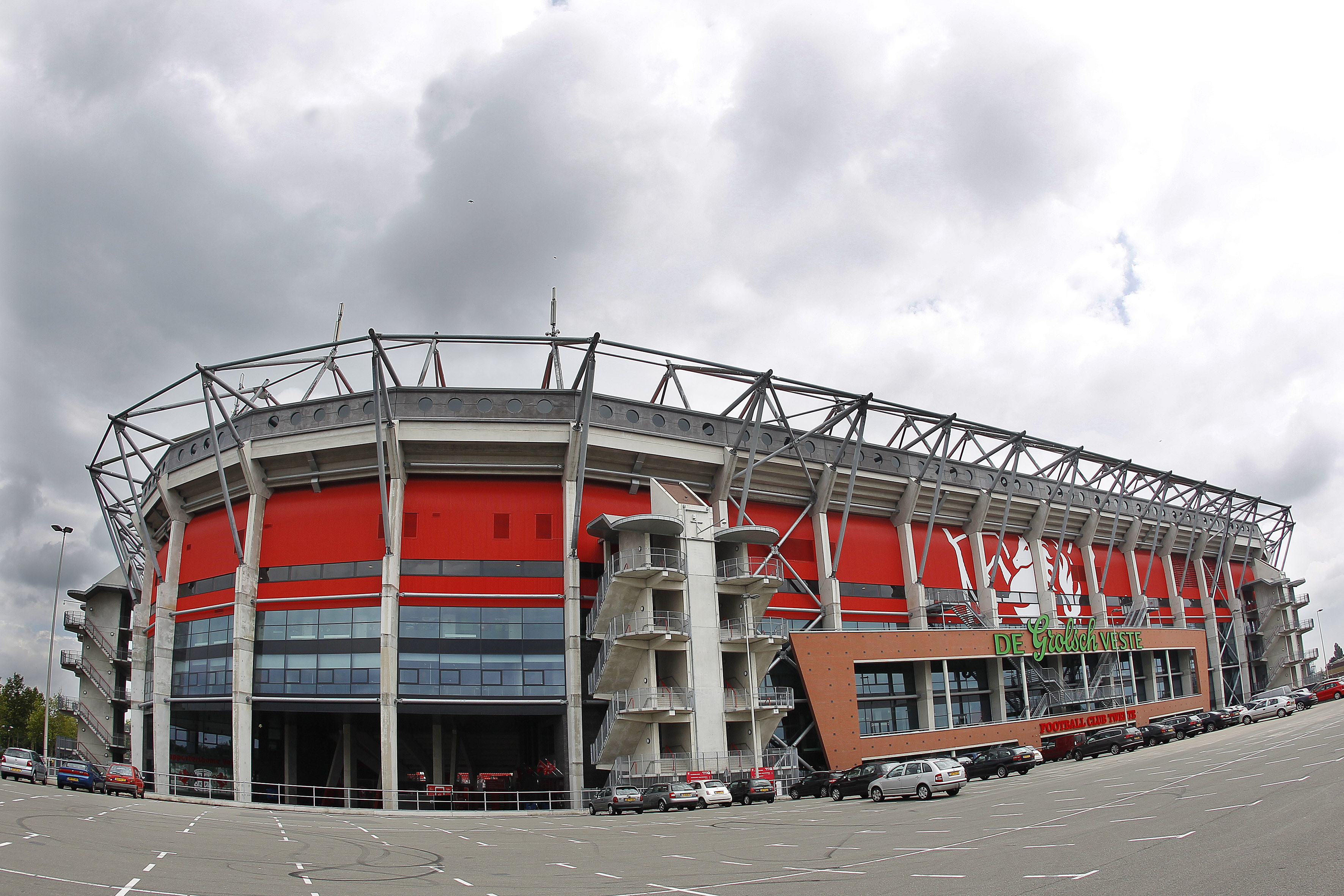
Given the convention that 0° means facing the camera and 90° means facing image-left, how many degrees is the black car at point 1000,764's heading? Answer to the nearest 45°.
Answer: approximately 135°

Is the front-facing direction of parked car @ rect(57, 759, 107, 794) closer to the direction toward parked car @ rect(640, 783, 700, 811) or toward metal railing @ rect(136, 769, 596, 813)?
the metal railing

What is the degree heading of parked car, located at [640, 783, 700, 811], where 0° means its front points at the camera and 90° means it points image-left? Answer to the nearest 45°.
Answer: approximately 135°

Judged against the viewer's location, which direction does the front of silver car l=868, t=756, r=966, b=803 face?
facing away from the viewer and to the left of the viewer

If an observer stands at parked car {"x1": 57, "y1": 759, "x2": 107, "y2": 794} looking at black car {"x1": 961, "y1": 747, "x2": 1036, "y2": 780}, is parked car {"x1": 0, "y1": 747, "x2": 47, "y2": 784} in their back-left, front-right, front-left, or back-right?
back-left

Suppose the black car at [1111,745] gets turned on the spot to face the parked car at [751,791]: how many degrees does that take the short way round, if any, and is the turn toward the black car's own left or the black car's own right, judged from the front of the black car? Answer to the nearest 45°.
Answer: approximately 90° to the black car's own left

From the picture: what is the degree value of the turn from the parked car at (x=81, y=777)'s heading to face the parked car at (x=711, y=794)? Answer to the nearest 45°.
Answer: approximately 90° to its right

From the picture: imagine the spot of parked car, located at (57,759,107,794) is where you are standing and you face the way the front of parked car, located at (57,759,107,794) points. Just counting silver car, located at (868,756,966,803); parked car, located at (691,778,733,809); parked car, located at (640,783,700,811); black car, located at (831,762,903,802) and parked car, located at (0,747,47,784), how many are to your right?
4
